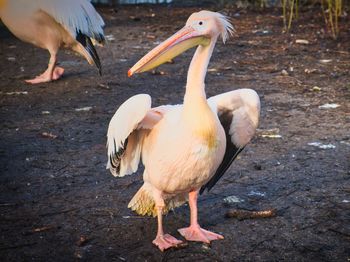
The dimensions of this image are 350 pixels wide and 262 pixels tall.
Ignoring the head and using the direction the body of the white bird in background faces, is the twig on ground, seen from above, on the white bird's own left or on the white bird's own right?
on the white bird's own left

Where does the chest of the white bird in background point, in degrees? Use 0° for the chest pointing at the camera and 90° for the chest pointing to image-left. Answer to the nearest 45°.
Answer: approximately 90°

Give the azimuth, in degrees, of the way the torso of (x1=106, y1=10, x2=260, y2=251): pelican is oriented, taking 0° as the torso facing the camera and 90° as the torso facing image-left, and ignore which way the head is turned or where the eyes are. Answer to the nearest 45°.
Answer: approximately 315°
